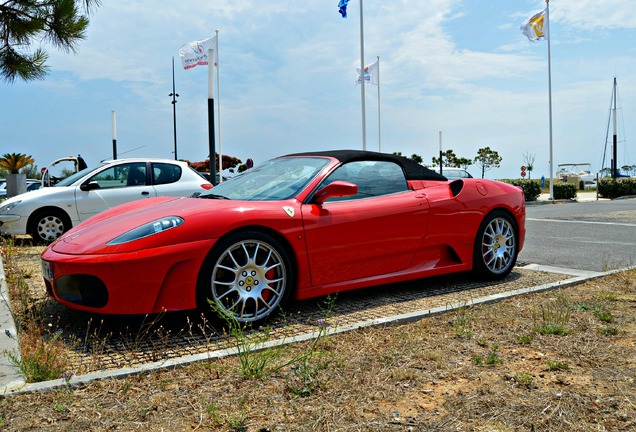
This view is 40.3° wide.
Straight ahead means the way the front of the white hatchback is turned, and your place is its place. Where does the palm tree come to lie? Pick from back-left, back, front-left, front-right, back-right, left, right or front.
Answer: right

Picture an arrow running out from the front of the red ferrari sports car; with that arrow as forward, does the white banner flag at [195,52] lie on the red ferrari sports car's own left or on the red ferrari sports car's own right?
on the red ferrari sports car's own right

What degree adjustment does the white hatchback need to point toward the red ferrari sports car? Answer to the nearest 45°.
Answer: approximately 90° to its left

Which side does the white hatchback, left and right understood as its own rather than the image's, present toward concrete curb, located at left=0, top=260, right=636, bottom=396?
left

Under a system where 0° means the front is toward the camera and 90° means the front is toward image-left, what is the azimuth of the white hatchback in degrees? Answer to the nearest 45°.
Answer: approximately 90°

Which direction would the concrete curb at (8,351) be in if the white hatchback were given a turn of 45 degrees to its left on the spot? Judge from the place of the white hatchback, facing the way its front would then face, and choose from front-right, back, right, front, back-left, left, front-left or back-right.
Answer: front-left

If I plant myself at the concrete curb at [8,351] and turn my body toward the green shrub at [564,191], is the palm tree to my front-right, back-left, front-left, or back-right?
front-left

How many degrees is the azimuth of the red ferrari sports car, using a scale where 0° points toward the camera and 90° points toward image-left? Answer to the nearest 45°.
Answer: approximately 45°

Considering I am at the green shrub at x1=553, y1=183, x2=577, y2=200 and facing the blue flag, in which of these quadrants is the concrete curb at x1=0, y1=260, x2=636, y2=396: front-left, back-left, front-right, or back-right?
front-left

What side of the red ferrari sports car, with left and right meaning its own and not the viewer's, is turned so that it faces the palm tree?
right

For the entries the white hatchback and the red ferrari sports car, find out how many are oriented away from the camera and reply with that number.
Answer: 0
